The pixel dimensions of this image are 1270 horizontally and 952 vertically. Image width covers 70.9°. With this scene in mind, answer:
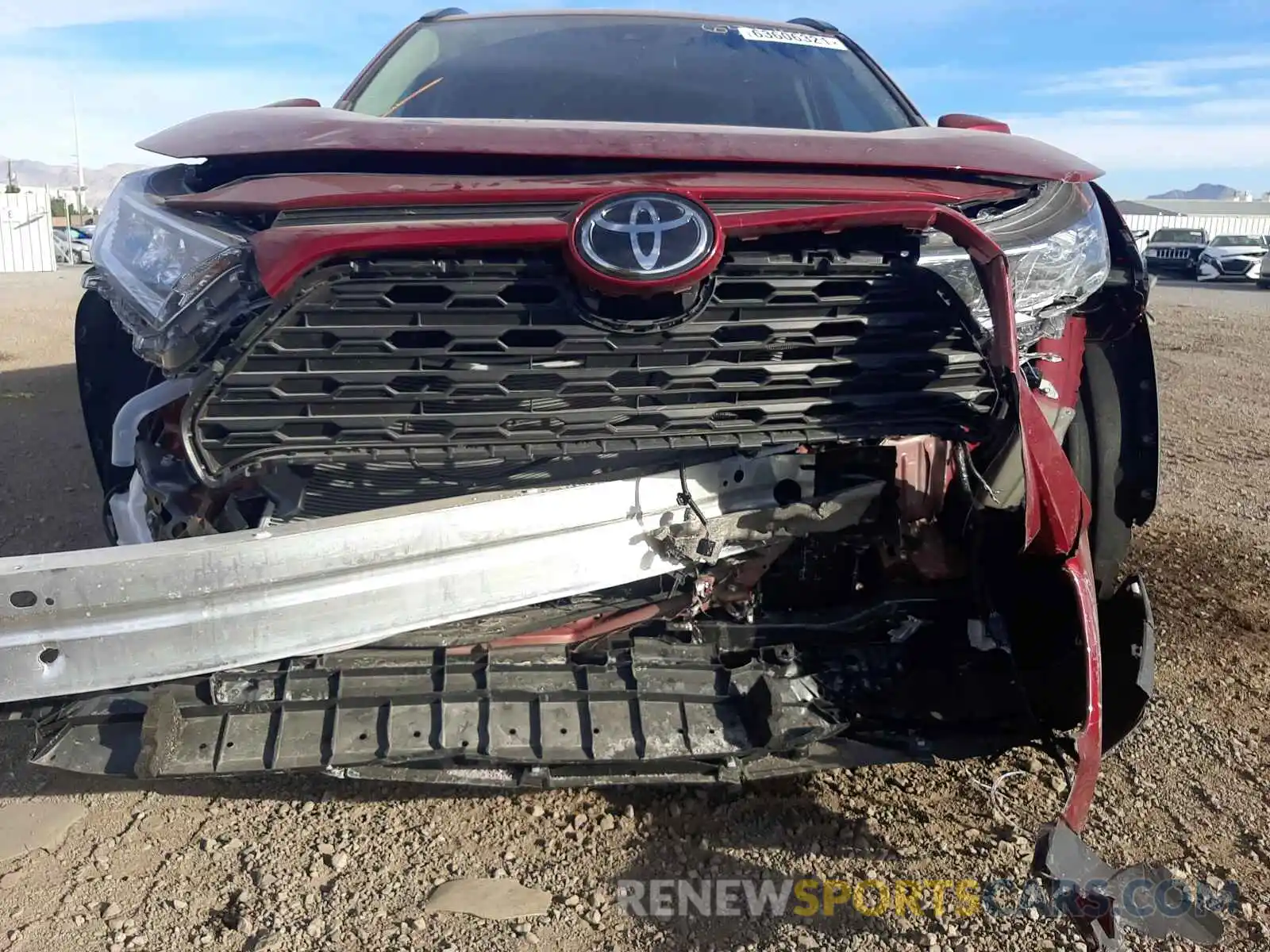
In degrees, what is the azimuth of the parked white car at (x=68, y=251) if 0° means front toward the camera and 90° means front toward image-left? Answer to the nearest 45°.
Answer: approximately 315°

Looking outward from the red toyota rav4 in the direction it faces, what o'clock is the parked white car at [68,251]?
The parked white car is roughly at 5 o'clock from the red toyota rav4.

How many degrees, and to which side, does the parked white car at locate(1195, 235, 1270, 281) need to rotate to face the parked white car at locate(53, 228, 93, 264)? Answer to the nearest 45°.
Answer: approximately 90° to its right

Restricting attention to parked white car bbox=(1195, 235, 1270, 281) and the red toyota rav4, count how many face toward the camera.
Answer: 2

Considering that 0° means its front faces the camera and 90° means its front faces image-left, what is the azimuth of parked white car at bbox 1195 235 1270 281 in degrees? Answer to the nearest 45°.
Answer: approximately 0°

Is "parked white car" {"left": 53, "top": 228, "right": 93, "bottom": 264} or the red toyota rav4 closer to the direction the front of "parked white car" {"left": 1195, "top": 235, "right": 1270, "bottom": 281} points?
the red toyota rav4

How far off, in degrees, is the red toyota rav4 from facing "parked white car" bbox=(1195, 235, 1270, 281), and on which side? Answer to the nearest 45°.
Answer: approximately 135° to its left

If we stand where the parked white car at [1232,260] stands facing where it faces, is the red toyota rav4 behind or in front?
in front
